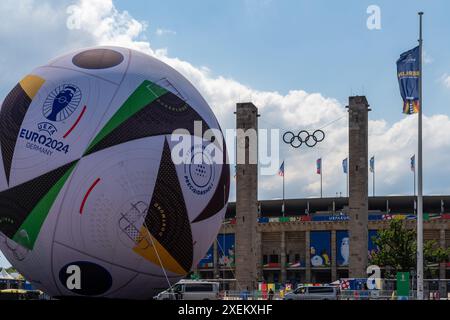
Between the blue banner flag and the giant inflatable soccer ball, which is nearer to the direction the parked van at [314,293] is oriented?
the giant inflatable soccer ball

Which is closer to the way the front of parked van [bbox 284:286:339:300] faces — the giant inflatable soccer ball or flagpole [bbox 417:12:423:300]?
the giant inflatable soccer ball

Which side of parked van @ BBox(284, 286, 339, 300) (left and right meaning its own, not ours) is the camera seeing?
left
